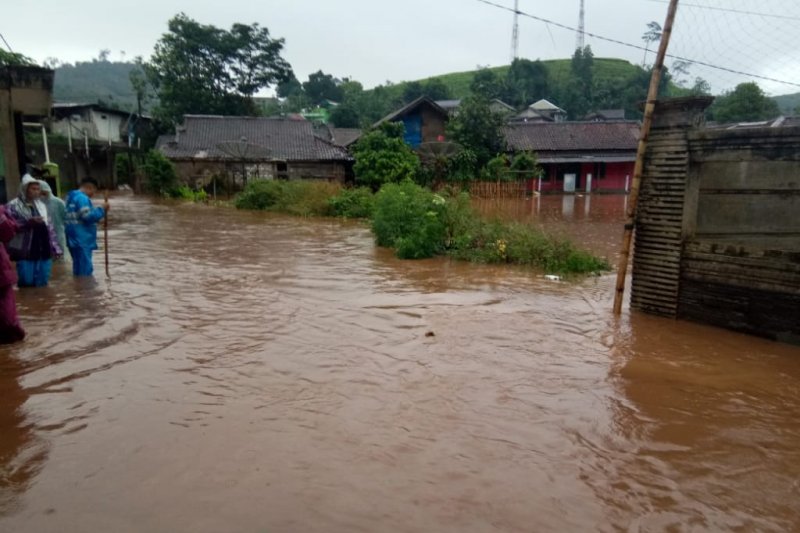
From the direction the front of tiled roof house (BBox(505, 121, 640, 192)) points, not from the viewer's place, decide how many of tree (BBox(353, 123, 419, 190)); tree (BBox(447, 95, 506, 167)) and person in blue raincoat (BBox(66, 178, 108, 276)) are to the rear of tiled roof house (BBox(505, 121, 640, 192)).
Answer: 0

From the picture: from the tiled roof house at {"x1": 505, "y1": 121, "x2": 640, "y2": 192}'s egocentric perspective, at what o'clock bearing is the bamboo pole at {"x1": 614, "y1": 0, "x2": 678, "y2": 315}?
The bamboo pole is roughly at 12 o'clock from the tiled roof house.

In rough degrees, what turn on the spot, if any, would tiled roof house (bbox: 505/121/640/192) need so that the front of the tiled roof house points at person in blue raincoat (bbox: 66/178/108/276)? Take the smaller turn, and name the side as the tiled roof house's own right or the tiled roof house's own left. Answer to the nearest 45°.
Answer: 0° — it already faces them

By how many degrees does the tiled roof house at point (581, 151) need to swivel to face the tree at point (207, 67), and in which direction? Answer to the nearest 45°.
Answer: approximately 90° to its right

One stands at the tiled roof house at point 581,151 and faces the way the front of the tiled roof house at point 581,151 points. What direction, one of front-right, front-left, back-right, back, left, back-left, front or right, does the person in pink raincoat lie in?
front

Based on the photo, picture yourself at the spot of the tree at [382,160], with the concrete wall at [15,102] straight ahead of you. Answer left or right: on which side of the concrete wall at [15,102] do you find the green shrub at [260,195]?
right

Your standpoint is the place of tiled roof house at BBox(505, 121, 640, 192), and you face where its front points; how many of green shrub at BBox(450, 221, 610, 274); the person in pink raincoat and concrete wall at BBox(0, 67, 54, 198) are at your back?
0

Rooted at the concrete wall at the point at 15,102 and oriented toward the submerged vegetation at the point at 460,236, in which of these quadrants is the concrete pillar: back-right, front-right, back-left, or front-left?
front-right

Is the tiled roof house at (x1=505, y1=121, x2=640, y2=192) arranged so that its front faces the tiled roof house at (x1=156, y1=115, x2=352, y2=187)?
no

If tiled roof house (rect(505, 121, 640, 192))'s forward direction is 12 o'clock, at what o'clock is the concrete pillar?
The concrete pillar is roughly at 12 o'clock from the tiled roof house.

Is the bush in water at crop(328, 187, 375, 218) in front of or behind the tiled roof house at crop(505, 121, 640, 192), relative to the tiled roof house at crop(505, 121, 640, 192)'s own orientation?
in front

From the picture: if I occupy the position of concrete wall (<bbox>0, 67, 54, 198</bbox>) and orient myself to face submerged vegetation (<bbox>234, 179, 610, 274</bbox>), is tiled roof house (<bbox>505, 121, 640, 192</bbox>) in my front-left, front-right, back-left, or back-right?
front-left

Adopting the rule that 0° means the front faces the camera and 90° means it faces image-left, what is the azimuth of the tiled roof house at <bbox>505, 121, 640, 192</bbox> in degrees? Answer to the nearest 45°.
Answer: approximately 0°

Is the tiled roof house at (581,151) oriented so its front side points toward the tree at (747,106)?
no

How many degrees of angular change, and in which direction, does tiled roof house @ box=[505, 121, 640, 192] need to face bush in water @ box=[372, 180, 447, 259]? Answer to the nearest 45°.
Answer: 0° — it already faces it

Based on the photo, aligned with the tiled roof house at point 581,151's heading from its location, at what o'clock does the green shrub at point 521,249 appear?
The green shrub is roughly at 12 o'clock from the tiled roof house.
